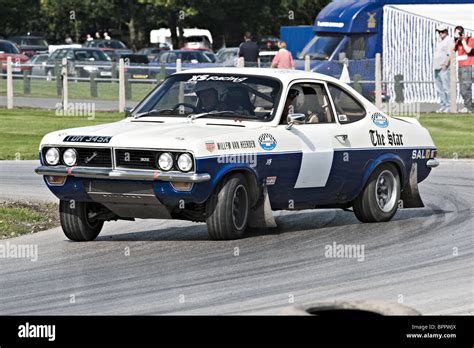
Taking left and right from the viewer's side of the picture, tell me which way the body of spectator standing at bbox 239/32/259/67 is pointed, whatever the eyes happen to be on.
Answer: facing away from the viewer

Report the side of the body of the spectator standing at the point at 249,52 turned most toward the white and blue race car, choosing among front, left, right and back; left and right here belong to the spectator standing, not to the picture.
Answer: back

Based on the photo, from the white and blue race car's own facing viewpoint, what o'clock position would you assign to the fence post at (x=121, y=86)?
The fence post is roughly at 4 o'clock from the white and blue race car.

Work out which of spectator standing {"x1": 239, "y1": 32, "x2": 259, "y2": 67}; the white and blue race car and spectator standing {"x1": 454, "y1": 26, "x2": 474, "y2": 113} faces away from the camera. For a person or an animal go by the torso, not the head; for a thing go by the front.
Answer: spectator standing {"x1": 239, "y1": 32, "x2": 259, "y2": 67}

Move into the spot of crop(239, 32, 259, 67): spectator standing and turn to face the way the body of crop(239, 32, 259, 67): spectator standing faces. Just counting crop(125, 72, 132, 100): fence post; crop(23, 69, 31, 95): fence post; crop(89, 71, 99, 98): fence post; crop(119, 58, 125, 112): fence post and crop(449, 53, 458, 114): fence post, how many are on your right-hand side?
1

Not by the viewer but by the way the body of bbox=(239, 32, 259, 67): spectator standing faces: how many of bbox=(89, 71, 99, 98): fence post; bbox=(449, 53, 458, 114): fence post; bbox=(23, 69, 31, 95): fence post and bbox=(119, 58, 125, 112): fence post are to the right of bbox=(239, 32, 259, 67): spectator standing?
1

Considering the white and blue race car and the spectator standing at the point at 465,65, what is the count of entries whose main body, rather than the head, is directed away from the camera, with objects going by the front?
0

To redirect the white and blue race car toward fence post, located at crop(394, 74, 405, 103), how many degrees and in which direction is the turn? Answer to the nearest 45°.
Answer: approximately 135° to its right

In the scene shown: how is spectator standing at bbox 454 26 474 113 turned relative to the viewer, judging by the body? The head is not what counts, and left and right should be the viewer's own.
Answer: facing the viewer and to the left of the viewer

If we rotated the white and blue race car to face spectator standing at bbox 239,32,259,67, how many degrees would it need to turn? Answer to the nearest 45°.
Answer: approximately 135° to its right

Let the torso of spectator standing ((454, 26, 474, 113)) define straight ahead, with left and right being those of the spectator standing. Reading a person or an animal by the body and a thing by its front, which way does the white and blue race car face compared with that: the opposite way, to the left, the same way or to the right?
the same way

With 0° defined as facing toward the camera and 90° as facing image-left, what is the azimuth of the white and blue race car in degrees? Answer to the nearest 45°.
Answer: approximately 45°

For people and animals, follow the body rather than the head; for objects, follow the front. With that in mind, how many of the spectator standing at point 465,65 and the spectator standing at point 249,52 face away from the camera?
1

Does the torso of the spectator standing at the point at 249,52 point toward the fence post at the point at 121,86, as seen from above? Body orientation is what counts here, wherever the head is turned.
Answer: no
